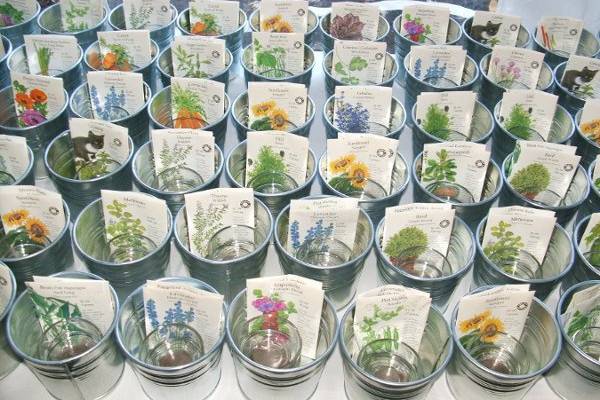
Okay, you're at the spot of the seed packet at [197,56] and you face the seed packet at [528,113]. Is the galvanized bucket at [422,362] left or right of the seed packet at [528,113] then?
right

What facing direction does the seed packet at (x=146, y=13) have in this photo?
toward the camera

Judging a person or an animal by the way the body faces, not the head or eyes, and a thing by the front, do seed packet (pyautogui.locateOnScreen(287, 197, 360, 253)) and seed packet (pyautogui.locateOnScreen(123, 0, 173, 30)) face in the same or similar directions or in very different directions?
same or similar directions

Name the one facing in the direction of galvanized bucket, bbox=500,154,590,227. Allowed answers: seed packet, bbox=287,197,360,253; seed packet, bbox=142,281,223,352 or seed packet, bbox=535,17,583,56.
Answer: seed packet, bbox=535,17,583,56

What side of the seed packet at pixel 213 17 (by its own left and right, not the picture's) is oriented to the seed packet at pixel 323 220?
front

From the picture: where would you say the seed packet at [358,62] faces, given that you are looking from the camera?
facing the viewer

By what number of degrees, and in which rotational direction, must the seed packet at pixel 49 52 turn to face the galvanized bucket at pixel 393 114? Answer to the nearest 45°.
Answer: approximately 45° to its left

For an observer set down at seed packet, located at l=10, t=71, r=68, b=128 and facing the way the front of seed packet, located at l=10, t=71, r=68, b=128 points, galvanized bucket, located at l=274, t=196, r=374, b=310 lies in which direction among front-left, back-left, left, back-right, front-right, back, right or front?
front-left

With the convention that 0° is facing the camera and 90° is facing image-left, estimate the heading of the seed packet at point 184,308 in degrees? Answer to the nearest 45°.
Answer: approximately 0°

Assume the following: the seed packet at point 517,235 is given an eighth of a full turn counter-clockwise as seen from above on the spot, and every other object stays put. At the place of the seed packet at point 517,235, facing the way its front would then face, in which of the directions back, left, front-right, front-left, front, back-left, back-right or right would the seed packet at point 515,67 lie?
back-left

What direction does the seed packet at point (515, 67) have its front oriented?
toward the camera

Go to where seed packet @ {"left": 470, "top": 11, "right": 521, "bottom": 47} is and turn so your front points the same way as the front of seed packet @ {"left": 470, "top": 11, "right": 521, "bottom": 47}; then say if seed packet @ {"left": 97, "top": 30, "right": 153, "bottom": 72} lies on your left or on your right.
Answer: on your right

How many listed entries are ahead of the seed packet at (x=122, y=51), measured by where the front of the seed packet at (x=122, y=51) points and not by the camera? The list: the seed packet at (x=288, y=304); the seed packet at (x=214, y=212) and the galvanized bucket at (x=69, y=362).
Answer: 3

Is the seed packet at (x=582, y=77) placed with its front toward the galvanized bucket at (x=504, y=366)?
yes

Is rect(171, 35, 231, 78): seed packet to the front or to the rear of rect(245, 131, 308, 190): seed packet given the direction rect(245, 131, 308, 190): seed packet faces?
to the rear

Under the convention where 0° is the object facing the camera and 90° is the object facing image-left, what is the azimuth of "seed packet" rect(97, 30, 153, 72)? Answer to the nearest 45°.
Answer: approximately 0°

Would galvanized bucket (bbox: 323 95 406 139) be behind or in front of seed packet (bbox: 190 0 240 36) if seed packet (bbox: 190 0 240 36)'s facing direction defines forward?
in front
